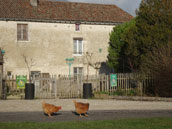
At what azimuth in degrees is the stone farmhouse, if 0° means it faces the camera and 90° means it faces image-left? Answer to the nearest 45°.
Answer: approximately 0°
